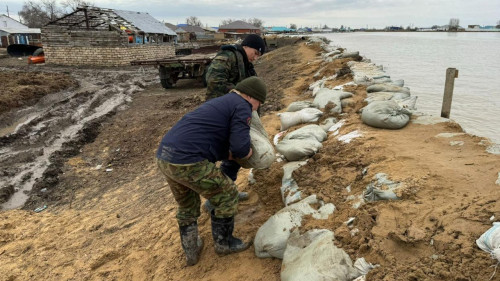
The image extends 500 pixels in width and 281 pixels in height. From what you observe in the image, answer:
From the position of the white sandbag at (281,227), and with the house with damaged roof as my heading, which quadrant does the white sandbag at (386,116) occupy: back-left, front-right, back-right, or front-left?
front-right

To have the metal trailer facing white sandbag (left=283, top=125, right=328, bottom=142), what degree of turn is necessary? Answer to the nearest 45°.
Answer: approximately 90° to its left

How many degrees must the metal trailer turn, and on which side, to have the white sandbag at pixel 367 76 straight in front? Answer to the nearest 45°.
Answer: approximately 135° to its left

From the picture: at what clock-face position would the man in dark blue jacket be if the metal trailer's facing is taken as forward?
The man in dark blue jacket is roughly at 9 o'clock from the metal trailer.

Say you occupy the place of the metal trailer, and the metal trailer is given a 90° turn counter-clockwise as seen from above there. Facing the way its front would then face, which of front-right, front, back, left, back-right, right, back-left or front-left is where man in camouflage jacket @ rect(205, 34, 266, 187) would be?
front

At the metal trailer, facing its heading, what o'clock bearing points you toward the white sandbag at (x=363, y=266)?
The white sandbag is roughly at 9 o'clock from the metal trailer.

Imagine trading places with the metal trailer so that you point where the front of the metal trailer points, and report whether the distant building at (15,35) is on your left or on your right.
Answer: on your right

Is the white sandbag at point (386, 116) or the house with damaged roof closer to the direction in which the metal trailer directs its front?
the house with damaged roof

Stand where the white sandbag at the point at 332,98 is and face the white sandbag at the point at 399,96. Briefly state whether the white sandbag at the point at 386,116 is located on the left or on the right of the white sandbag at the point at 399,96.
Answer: right

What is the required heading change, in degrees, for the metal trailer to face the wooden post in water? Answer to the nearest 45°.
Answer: approximately 135° to its left

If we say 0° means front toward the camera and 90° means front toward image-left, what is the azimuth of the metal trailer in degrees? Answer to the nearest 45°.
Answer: approximately 90°

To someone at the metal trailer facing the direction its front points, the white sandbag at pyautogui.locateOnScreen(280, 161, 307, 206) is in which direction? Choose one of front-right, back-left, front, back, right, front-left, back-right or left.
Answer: left

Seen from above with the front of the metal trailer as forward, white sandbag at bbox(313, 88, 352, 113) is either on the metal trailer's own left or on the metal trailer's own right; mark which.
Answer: on the metal trailer's own left

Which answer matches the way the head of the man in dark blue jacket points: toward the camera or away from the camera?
away from the camera

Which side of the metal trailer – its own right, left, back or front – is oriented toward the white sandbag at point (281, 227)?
left
